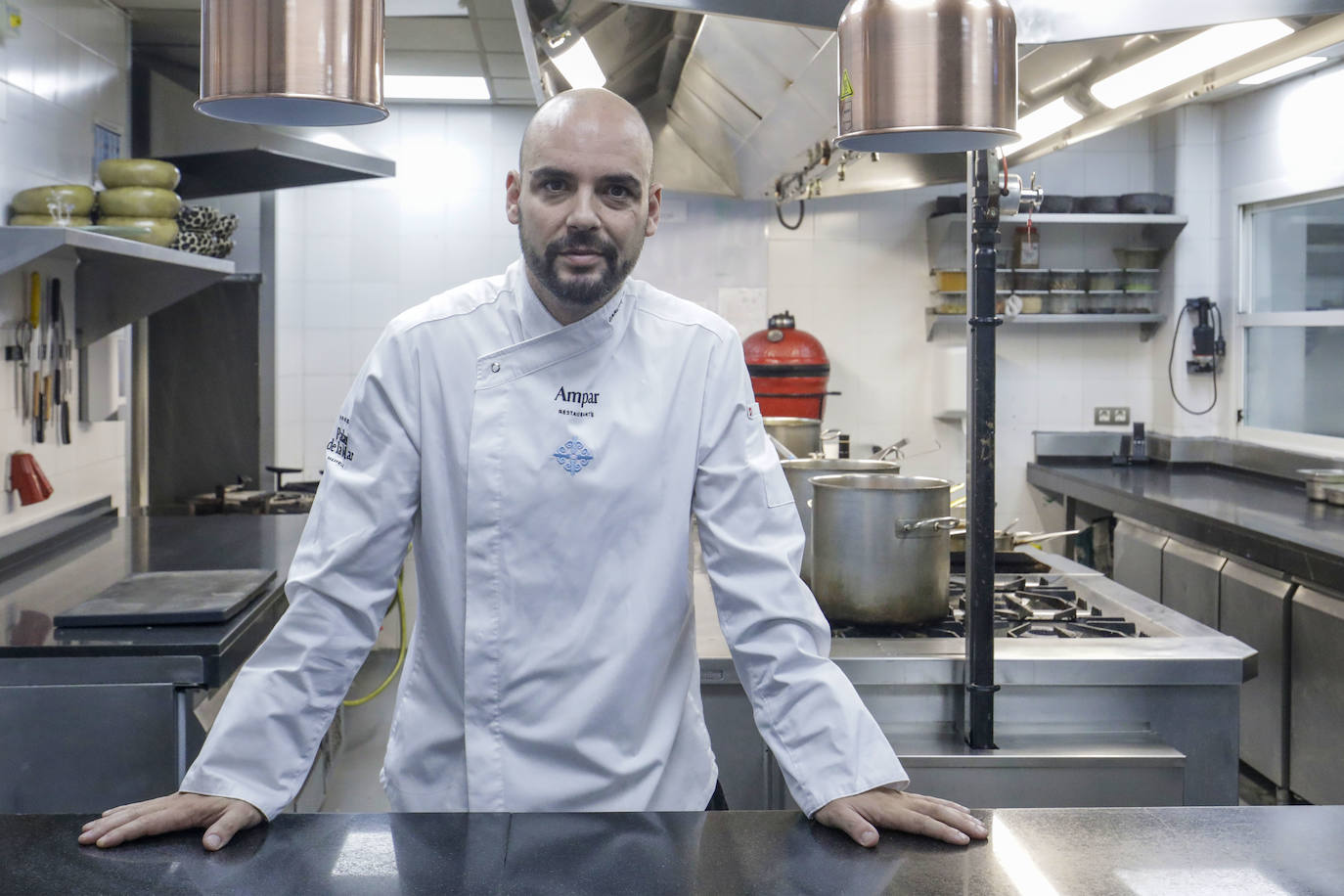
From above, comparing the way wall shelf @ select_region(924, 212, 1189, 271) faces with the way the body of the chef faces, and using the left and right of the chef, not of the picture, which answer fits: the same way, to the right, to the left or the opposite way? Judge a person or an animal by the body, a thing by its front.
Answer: the same way

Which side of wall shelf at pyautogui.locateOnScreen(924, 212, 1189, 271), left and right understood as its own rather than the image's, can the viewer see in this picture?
front

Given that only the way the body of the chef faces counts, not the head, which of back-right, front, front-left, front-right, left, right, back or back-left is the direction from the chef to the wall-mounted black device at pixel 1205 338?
back-left

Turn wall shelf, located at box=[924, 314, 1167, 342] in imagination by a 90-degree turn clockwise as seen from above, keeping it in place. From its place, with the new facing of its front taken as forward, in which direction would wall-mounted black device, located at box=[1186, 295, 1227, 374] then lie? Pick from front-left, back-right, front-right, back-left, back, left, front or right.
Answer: back

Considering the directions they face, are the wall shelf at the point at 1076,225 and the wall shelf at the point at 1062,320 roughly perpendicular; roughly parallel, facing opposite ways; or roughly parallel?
roughly parallel

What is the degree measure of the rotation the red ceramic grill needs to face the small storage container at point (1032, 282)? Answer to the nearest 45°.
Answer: approximately 135° to its left

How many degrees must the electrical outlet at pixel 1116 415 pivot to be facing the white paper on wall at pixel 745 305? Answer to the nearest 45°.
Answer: approximately 90° to its right

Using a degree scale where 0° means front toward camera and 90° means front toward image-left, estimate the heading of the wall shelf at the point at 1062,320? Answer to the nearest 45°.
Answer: approximately 0°

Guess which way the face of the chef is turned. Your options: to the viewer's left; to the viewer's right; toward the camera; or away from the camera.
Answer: toward the camera

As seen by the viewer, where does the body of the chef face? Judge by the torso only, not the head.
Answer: toward the camera

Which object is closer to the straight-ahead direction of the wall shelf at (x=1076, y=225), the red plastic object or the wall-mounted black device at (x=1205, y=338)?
the red plastic object

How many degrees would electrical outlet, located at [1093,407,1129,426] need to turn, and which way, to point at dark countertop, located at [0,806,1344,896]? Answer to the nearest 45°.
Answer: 0° — it already faces it

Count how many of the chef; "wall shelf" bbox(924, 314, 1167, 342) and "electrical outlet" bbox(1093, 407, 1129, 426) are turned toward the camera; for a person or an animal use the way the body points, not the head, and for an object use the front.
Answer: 3

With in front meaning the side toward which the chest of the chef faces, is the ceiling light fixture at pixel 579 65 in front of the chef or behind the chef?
behind

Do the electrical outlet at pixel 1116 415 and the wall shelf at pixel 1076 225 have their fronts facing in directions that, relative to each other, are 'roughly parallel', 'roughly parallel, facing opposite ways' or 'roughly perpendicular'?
roughly parallel
